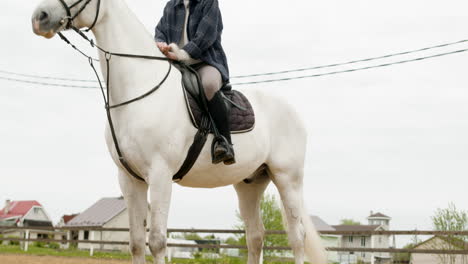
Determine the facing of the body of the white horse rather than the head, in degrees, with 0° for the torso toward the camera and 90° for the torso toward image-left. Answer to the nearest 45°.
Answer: approximately 45°

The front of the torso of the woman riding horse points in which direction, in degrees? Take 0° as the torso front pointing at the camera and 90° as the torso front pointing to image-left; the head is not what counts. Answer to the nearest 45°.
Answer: approximately 45°
